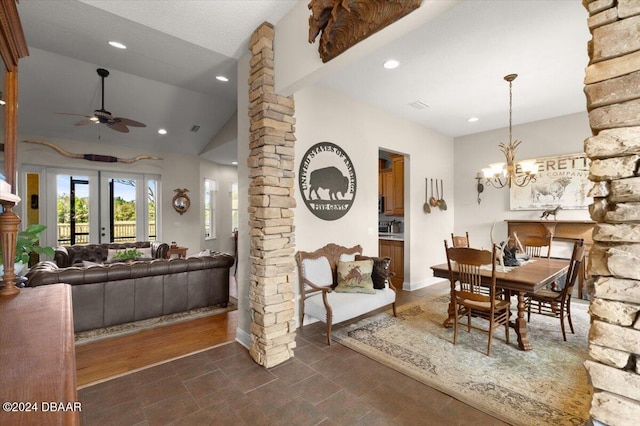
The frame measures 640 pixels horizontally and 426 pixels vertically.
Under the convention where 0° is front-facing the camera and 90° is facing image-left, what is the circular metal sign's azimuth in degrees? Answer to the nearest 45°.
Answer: approximately 315°

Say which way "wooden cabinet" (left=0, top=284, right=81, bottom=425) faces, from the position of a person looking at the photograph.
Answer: facing to the right of the viewer

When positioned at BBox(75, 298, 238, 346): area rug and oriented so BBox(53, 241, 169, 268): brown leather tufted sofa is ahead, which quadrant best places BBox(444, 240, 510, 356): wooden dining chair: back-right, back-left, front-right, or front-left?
back-right

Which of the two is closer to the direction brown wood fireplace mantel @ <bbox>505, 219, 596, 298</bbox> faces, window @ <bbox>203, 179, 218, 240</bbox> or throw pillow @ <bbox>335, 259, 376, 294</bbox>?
the throw pillow

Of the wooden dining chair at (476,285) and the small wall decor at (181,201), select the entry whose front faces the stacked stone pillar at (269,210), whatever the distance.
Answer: the small wall decor
